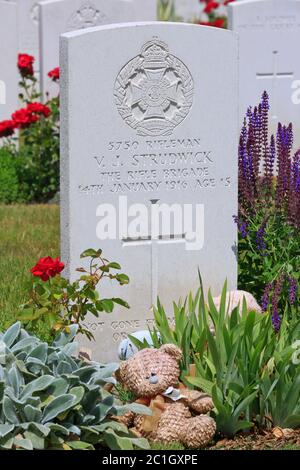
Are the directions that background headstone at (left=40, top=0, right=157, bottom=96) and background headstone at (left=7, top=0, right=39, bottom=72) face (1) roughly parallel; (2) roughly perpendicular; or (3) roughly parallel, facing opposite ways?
roughly parallel

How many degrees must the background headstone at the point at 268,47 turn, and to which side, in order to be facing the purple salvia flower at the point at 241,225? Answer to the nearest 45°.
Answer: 0° — it already faces it

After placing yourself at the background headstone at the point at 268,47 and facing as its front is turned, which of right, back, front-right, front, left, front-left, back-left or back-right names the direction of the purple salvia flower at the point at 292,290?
front

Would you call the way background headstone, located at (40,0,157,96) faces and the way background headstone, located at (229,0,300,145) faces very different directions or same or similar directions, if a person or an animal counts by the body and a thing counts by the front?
same or similar directions

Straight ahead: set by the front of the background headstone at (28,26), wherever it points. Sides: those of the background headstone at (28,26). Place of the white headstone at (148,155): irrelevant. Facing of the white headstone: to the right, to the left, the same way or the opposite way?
the same way

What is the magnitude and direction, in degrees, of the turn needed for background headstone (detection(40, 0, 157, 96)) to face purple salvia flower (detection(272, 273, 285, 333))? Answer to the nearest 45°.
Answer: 0° — it already faces it

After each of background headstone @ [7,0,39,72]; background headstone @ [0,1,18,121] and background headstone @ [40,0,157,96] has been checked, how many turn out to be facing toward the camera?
3

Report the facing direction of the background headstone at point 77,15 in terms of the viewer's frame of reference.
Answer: facing the viewer

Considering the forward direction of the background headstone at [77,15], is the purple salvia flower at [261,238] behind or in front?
in front

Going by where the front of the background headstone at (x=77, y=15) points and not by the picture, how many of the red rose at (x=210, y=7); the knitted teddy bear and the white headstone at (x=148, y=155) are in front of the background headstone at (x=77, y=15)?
2

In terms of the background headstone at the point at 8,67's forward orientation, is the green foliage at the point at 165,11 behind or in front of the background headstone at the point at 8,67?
behind

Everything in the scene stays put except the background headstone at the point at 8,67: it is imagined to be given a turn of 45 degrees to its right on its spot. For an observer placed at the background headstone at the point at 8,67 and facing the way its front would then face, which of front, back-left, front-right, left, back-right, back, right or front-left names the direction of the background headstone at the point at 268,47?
back-left

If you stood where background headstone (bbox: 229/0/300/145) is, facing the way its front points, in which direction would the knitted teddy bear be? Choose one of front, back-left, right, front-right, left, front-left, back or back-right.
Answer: front

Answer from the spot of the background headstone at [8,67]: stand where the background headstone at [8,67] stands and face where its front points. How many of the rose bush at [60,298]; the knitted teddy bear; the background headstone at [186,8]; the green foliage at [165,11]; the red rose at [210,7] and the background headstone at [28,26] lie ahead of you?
2

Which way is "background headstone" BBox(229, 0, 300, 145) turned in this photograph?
toward the camera

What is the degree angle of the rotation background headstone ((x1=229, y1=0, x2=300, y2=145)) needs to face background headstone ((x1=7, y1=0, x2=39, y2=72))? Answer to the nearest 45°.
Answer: approximately 135° to its right
